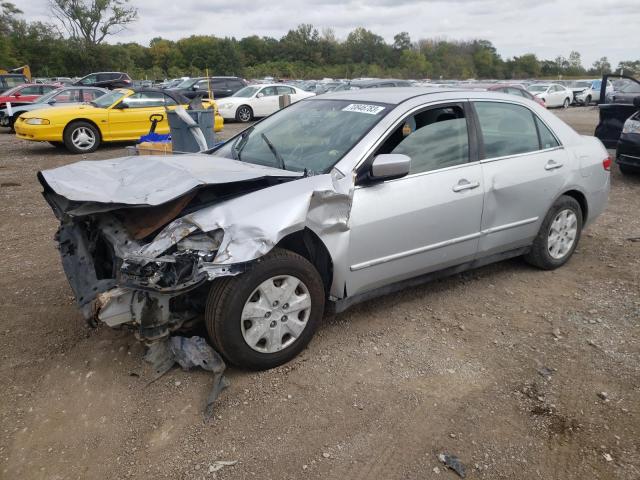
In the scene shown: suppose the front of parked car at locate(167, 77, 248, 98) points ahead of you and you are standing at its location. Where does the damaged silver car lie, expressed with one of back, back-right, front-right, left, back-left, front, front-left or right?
left

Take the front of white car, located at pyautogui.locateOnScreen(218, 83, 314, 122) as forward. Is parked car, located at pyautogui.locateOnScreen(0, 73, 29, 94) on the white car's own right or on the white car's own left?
on the white car's own right

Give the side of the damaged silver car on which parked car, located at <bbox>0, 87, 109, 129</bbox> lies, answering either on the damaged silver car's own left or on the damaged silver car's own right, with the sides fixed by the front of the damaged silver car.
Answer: on the damaged silver car's own right

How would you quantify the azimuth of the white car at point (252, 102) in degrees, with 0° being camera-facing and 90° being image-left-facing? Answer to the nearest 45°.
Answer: approximately 45°

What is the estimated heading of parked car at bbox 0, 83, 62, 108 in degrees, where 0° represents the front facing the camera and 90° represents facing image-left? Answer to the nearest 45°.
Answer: approximately 90°

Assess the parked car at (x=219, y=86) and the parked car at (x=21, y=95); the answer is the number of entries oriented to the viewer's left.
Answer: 2

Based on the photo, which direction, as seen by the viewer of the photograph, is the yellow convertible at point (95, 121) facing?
facing the viewer and to the left of the viewer

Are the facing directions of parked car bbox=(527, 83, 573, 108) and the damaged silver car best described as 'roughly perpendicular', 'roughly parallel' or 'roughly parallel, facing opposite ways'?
roughly parallel

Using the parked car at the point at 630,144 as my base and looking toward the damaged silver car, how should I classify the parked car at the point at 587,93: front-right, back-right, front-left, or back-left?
back-right

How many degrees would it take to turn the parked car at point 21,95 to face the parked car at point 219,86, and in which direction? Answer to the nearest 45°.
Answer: approximately 180°

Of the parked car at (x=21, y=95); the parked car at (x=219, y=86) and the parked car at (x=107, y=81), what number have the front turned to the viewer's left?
3

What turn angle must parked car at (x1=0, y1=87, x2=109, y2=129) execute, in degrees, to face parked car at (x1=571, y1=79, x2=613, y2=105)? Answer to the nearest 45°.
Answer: approximately 135° to its left

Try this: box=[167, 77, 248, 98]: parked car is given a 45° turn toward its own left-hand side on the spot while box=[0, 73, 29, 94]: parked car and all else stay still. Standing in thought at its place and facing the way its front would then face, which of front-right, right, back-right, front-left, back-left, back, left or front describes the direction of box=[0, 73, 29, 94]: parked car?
front-right
